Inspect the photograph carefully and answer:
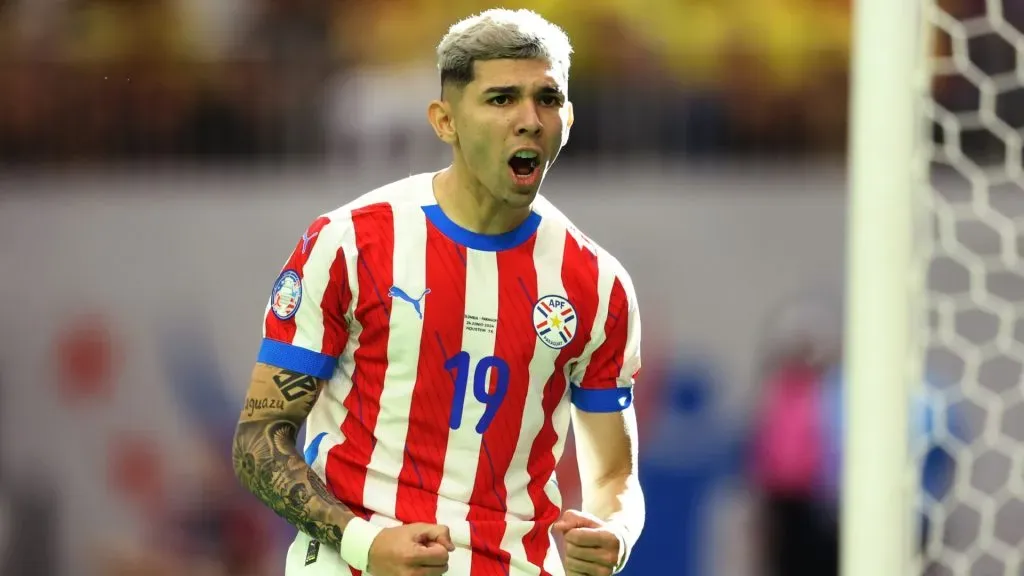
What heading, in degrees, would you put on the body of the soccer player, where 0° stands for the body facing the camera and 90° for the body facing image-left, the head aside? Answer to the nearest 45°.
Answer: approximately 315°
